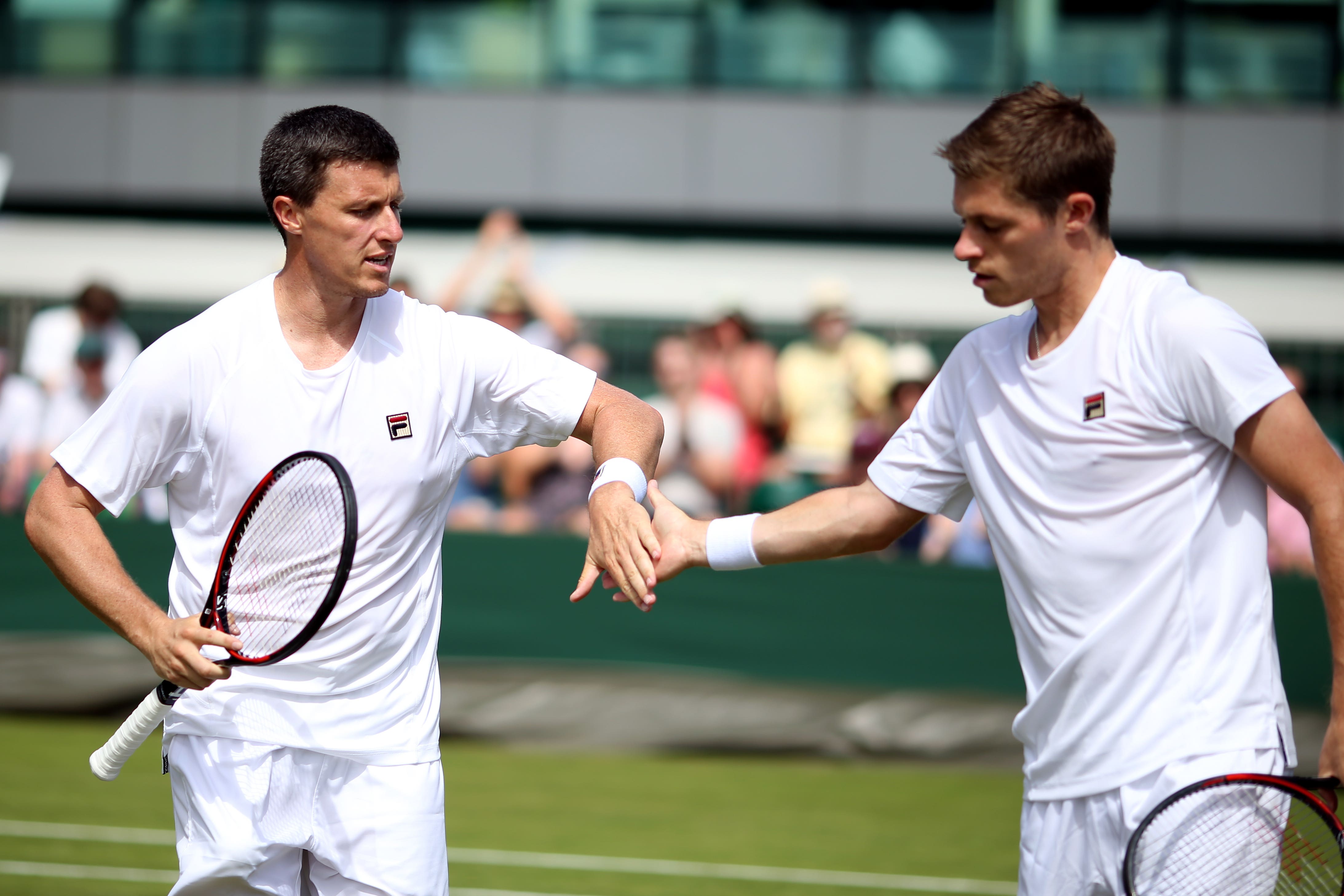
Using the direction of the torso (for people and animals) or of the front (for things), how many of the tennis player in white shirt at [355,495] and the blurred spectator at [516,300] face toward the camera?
2

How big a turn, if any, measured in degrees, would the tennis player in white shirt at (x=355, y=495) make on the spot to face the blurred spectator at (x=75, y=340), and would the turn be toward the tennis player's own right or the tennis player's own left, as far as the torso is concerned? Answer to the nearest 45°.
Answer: approximately 180°

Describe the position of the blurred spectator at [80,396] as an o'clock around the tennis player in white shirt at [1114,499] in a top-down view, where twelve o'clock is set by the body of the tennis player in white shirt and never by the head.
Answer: The blurred spectator is roughly at 3 o'clock from the tennis player in white shirt.

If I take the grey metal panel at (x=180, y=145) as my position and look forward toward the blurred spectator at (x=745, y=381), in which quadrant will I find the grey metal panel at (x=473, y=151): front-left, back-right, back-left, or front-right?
front-left

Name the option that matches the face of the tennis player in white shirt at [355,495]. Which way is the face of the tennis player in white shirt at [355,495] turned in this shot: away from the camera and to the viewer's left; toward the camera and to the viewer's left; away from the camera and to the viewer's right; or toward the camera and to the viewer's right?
toward the camera and to the viewer's right

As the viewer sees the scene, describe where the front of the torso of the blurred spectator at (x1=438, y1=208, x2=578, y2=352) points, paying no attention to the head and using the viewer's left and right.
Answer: facing the viewer

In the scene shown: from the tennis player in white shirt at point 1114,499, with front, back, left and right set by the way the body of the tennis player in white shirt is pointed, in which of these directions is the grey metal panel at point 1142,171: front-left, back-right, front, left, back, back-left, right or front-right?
back-right

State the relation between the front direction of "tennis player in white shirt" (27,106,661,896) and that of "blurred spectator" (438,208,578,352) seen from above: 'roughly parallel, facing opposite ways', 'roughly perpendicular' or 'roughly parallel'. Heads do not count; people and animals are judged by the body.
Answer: roughly parallel

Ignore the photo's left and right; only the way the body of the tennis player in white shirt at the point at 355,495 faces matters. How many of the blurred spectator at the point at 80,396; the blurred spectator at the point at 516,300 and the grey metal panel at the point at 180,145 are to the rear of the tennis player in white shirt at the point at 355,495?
3

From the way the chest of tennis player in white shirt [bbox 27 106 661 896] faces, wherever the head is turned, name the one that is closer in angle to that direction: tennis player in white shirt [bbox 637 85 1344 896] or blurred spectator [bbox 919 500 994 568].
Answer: the tennis player in white shirt

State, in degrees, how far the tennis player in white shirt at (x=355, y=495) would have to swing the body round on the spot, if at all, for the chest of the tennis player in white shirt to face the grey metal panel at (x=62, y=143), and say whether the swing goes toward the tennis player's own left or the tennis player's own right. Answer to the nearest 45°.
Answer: approximately 180°

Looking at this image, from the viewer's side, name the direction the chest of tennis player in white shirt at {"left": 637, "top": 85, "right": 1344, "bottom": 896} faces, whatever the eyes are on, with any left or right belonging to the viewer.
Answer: facing the viewer and to the left of the viewer

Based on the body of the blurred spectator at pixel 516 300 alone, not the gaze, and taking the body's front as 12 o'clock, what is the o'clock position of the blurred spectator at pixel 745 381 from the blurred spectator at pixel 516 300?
the blurred spectator at pixel 745 381 is roughly at 10 o'clock from the blurred spectator at pixel 516 300.

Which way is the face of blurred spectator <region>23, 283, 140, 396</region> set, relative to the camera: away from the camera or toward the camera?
toward the camera

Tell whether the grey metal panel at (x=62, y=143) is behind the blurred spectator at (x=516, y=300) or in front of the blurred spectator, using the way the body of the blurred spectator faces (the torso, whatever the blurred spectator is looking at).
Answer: behind
